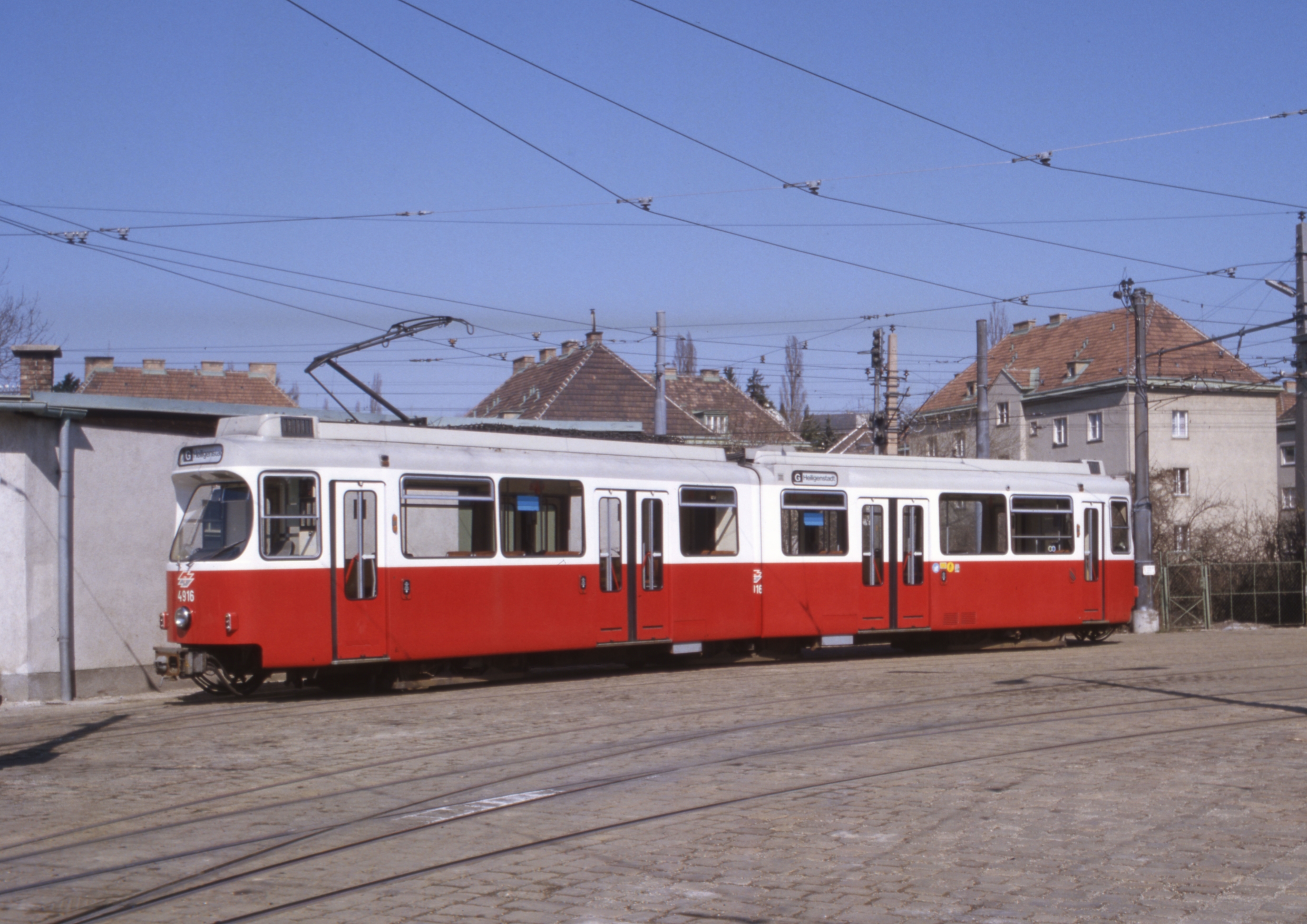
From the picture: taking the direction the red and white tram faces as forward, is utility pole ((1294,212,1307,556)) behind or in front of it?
behind

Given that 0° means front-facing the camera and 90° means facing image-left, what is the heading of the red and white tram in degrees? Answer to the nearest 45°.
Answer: approximately 45°

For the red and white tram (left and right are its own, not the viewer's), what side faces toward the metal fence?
back

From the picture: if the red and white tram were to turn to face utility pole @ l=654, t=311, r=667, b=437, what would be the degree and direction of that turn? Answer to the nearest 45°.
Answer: approximately 135° to its right
